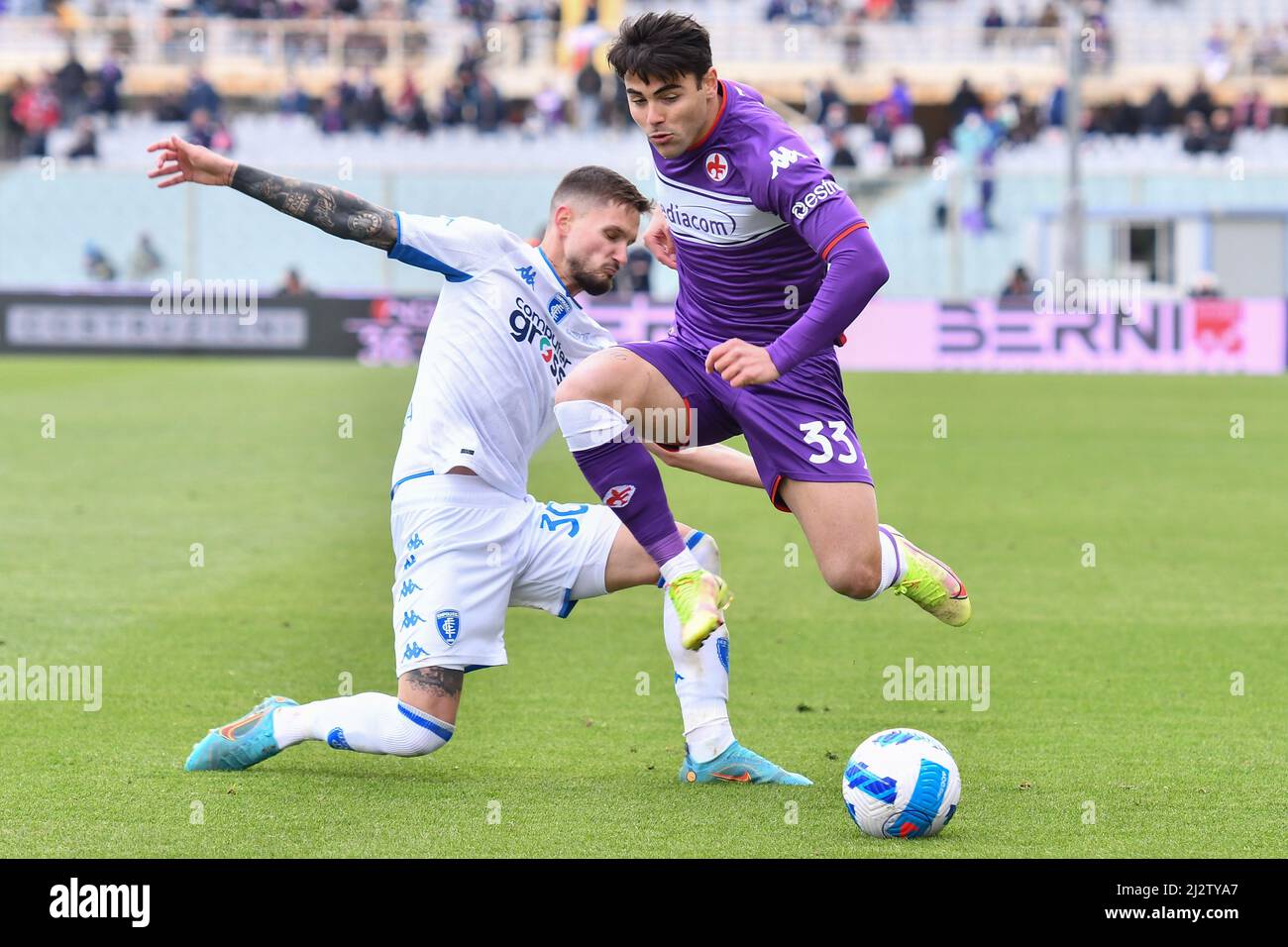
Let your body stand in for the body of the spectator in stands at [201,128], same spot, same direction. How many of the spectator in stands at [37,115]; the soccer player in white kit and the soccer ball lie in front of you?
2

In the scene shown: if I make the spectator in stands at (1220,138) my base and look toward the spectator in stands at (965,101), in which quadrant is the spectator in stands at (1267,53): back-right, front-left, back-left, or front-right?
back-right

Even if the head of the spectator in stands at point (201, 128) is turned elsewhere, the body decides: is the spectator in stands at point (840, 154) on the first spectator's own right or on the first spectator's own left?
on the first spectator's own left

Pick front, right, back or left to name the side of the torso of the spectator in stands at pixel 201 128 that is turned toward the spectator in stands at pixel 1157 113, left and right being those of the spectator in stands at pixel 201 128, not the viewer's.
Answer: left

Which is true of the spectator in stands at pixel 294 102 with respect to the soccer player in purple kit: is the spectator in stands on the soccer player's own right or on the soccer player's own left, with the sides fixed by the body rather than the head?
on the soccer player's own right

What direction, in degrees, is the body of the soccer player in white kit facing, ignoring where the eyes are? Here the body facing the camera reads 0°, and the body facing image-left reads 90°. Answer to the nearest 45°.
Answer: approximately 315°

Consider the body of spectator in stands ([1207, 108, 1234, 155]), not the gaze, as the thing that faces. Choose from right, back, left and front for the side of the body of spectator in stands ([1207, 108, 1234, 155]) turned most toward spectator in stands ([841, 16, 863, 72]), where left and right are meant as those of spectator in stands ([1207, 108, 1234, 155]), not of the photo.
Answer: right
